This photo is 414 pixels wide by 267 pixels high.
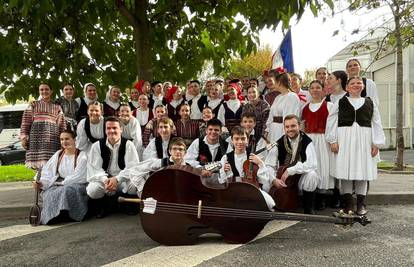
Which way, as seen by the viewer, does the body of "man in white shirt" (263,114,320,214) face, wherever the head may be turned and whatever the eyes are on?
toward the camera

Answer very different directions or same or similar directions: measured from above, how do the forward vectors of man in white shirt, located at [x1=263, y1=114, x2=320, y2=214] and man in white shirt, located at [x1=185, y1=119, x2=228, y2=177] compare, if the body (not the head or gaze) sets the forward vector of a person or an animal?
same or similar directions

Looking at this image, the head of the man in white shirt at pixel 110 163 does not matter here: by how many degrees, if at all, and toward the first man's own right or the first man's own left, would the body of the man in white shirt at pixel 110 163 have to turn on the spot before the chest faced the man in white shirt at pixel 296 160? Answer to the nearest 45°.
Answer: approximately 90° to the first man's own left

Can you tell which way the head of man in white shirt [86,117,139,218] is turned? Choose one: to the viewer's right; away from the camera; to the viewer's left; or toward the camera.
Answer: toward the camera

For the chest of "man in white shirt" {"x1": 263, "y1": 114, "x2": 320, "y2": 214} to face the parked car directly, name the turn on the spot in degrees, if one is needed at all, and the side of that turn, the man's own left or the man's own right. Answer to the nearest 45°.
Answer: approximately 135° to the man's own right

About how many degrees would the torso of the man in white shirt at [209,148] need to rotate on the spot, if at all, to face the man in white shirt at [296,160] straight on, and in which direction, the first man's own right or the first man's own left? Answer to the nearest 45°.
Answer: approximately 45° to the first man's own left

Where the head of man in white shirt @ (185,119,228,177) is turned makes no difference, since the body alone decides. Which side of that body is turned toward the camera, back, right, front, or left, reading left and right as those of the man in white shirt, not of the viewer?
front

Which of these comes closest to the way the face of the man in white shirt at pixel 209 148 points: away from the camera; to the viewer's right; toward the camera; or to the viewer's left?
toward the camera

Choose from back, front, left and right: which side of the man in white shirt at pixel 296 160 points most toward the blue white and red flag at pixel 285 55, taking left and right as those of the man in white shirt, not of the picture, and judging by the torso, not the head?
back

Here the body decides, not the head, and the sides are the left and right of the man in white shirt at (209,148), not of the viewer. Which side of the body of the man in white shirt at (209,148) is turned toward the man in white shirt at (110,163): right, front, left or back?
right

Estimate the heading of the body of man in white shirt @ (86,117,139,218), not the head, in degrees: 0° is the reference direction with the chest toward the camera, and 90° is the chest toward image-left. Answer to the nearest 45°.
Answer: approximately 0°

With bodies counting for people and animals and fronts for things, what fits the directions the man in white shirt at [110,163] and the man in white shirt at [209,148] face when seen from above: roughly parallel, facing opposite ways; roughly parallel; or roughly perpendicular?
roughly parallel
